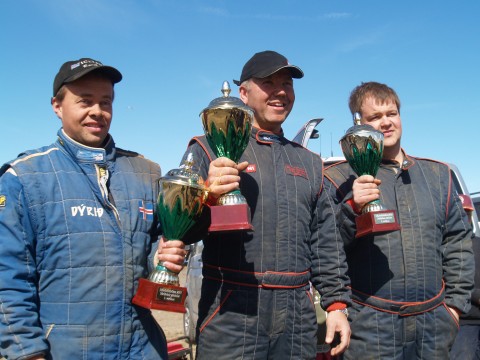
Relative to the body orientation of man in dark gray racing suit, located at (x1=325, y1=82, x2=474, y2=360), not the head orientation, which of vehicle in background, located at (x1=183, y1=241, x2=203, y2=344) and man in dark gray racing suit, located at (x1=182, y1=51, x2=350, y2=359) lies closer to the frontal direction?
the man in dark gray racing suit

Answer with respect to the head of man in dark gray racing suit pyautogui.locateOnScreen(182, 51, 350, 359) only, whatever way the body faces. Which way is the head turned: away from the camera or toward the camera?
toward the camera

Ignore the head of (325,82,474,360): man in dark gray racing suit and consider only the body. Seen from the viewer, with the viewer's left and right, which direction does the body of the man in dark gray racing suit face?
facing the viewer

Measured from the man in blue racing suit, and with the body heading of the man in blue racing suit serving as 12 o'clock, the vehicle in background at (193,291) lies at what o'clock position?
The vehicle in background is roughly at 8 o'clock from the man in blue racing suit.

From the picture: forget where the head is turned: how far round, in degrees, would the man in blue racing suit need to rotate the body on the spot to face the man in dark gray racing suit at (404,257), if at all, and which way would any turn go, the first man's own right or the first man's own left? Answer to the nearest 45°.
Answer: approximately 45° to the first man's own left

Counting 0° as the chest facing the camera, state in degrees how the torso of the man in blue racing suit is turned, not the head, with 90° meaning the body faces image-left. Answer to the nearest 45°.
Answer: approximately 315°

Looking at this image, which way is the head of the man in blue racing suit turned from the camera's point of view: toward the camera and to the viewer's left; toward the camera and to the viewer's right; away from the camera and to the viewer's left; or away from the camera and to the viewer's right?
toward the camera and to the viewer's right

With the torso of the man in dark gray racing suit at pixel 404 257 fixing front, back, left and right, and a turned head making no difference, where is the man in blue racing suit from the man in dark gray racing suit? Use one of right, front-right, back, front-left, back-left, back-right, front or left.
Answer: front-right

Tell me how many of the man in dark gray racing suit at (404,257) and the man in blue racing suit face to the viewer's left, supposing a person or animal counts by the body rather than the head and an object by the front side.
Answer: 0

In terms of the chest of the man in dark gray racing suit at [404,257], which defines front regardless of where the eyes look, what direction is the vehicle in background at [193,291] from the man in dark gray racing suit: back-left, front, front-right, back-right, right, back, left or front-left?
back-right

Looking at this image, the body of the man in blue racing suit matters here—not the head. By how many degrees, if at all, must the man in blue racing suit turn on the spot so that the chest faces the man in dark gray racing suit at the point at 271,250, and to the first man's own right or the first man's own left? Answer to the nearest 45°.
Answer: approximately 45° to the first man's own left
